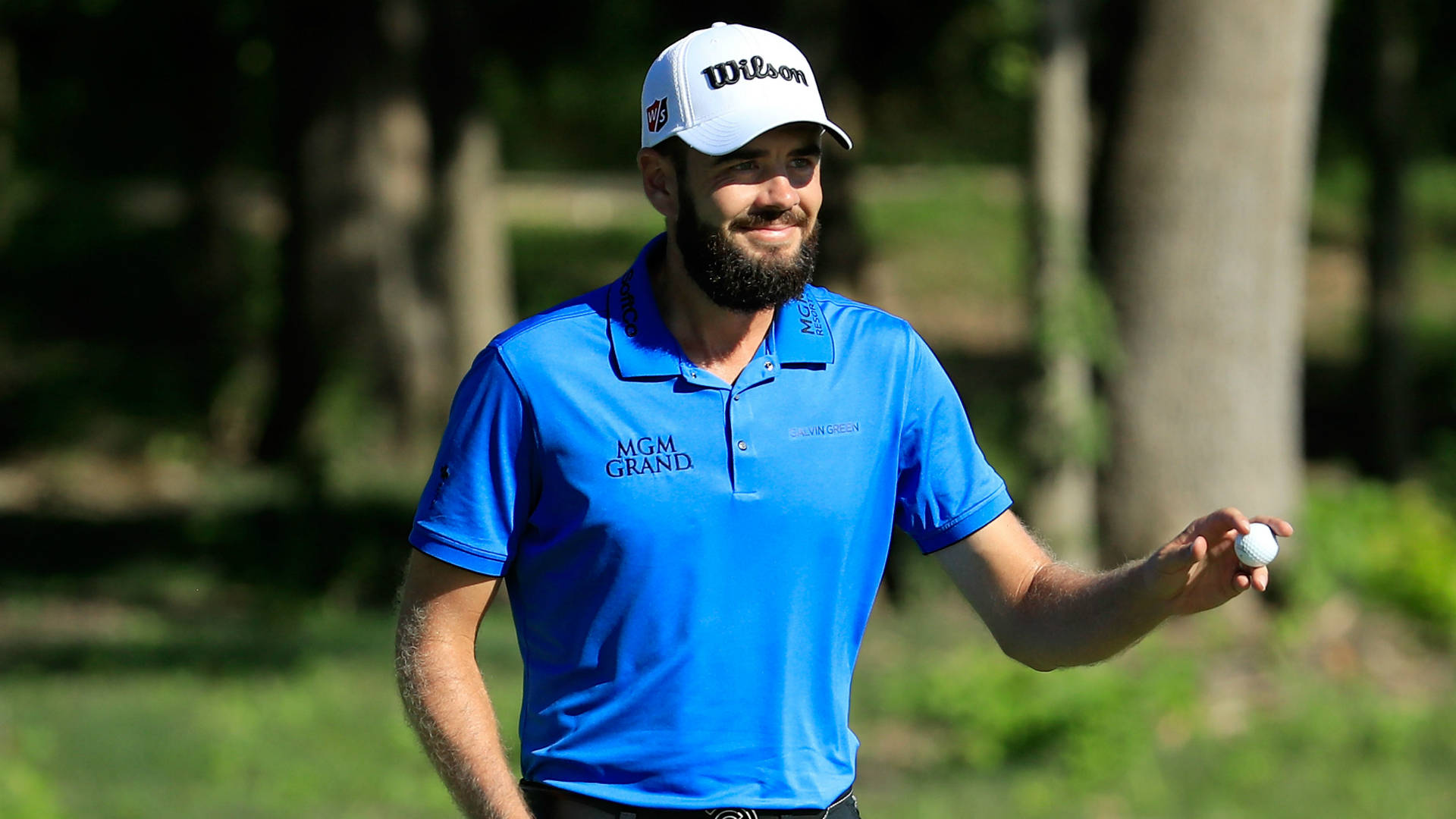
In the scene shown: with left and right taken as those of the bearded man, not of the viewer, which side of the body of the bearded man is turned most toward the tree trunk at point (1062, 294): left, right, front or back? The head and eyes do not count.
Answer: back

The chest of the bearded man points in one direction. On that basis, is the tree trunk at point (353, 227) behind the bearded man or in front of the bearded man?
behind

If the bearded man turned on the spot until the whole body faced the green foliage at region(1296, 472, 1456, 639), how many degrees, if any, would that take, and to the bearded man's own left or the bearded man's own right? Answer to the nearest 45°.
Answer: approximately 135° to the bearded man's own left

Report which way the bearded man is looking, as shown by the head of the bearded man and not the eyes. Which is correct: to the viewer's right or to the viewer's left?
to the viewer's right

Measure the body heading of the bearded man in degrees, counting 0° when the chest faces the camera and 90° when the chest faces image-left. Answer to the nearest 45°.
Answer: approximately 0°

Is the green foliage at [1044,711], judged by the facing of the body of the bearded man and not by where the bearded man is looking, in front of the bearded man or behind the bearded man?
behind

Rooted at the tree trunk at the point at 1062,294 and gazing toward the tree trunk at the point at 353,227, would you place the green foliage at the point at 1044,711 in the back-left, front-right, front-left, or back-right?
back-left

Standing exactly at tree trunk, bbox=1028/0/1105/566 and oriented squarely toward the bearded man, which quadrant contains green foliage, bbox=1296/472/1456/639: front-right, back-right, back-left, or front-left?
back-left

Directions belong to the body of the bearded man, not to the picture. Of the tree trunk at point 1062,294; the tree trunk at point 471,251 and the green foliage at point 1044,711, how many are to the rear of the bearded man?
3

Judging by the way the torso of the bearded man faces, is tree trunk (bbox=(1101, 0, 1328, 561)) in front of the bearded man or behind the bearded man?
behind
